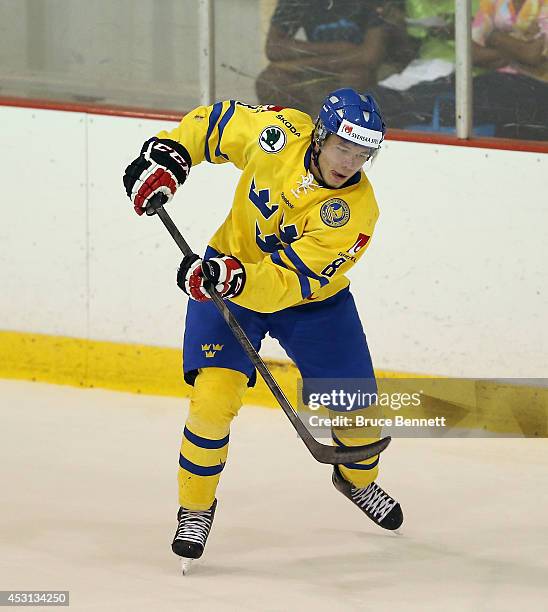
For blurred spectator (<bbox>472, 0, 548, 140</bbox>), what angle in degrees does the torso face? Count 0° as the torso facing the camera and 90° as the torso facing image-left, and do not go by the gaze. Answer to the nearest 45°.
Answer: approximately 0°

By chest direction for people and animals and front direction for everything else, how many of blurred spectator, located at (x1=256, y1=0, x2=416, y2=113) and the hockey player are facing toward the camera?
2

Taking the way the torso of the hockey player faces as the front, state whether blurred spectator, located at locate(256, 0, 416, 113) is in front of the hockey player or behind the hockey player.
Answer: behind

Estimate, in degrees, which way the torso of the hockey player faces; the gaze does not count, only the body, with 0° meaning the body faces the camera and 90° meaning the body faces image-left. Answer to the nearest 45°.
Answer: approximately 0°

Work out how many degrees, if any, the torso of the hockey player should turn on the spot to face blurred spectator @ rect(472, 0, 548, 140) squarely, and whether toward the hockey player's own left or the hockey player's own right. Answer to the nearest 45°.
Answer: approximately 135° to the hockey player's own left
